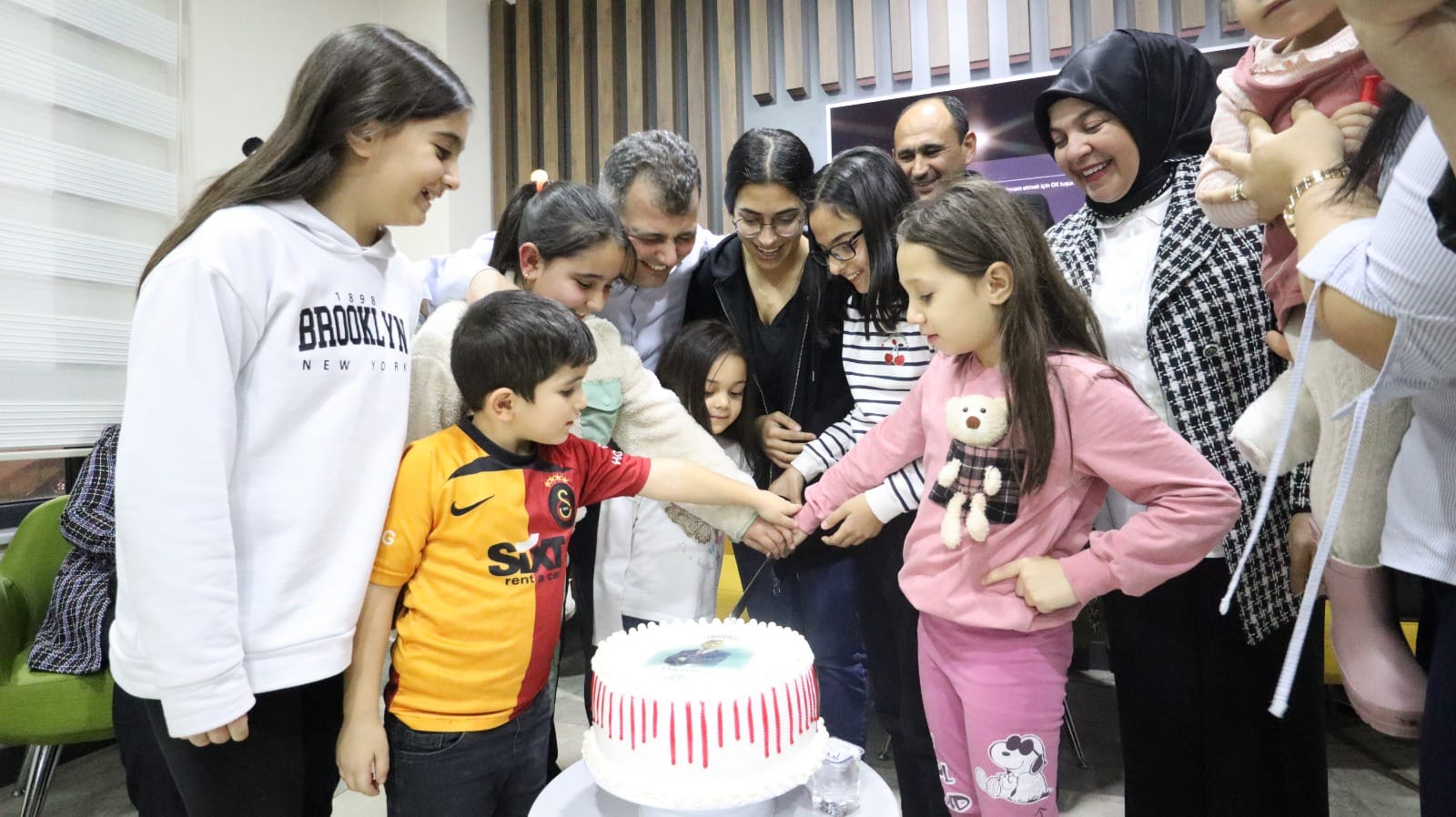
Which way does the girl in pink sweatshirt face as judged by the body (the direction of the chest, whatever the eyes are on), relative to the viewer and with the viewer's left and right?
facing the viewer and to the left of the viewer

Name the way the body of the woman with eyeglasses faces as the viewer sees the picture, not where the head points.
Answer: toward the camera

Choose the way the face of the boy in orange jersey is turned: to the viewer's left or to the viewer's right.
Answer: to the viewer's right

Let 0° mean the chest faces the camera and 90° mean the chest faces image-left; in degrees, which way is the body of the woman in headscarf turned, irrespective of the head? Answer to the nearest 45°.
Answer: approximately 45°
